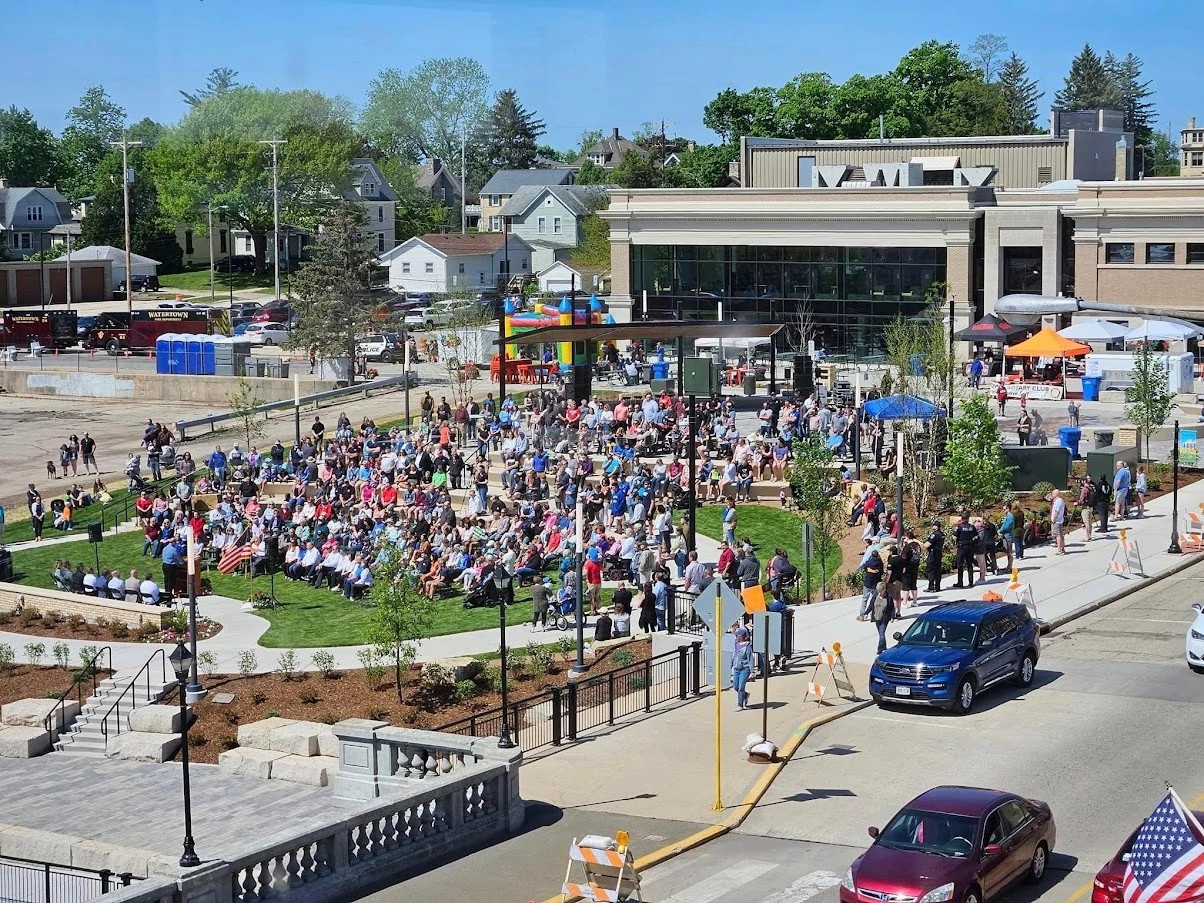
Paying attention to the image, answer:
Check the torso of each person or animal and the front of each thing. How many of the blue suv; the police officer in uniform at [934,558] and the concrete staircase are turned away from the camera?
0

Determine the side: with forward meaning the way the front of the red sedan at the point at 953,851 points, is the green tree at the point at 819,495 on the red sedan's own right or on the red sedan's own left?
on the red sedan's own right

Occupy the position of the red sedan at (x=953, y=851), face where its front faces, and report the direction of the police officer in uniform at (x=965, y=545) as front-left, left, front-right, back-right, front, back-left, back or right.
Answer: back-right

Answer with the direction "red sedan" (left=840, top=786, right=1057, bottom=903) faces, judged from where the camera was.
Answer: facing the viewer and to the left of the viewer

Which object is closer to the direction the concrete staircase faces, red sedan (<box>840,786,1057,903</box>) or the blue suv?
the red sedan

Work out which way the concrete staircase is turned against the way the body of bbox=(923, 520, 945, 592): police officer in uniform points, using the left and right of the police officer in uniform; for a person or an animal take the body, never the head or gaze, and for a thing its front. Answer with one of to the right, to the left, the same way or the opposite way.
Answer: to the left

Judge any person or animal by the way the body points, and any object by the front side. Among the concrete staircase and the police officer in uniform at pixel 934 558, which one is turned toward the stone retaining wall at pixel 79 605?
the police officer in uniform

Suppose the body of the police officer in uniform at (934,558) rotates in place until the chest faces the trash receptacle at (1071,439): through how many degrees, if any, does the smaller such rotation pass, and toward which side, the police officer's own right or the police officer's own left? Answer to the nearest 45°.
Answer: approximately 90° to the police officer's own right

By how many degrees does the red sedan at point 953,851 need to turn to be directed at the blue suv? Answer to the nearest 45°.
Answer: approximately 135° to its right

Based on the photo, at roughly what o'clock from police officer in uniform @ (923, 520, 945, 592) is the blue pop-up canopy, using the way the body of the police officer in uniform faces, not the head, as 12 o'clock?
The blue pop-up canopy is roughly at 3 o'clock from the police officer in uniform.

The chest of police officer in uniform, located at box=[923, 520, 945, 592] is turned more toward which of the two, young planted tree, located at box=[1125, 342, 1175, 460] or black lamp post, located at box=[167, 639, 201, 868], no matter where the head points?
the black lamp post

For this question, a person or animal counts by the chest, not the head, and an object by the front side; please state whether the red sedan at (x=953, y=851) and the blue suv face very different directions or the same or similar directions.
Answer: same or similar directions

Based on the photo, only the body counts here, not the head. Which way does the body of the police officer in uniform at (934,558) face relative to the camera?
to the viewer's left

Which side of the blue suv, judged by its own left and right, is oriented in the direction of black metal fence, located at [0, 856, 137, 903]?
front

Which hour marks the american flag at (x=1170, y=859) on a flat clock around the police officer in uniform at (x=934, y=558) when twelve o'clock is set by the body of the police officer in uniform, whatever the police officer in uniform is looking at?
The american flag is roughly at 9 o'clock from the police officer in uniform.
